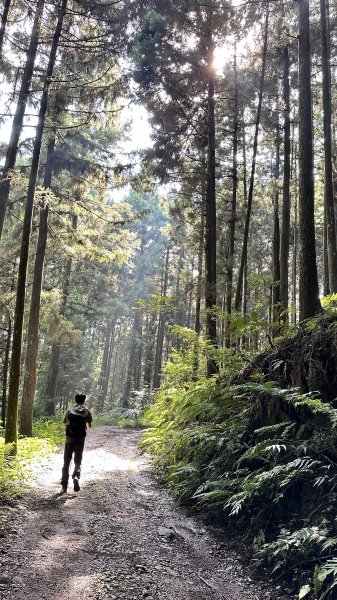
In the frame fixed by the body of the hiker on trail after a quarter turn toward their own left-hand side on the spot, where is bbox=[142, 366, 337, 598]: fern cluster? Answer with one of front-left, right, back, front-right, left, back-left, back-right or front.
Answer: back-left

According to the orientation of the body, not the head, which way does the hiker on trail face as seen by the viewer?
away from the camera

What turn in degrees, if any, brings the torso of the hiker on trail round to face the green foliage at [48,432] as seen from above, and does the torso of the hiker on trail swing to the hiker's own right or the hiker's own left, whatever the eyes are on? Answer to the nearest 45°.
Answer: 0° — they already face it

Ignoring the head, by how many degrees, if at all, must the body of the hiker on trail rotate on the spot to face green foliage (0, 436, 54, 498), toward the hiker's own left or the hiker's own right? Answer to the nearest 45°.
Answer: approximately 45° to the hiker's own left
